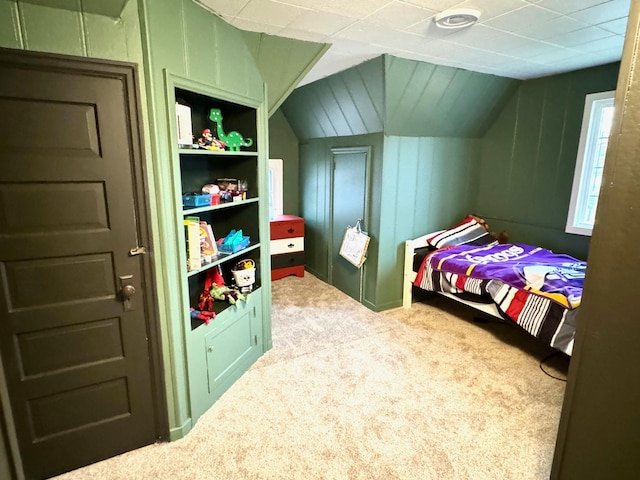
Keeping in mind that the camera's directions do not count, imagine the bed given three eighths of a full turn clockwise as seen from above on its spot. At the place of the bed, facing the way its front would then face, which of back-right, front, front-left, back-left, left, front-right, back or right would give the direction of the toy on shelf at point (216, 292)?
front-left

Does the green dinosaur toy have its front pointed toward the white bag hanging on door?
no

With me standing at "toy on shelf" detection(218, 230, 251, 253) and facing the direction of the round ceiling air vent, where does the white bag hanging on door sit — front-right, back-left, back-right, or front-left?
front-left

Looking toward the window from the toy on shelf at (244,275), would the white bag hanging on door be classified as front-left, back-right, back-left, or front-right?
front-left

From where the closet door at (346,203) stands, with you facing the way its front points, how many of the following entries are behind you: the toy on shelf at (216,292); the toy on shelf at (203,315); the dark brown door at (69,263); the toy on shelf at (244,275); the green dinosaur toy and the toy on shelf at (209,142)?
0

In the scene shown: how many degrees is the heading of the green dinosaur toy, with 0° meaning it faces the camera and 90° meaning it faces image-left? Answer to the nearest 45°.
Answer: approximately 90°

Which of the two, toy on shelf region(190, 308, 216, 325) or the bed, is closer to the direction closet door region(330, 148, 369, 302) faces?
the toy on shelf

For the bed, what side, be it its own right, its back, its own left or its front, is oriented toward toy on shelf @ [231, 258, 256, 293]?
right

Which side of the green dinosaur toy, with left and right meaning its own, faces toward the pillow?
back

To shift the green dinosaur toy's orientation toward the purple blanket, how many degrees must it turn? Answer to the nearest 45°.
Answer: approximately 180°

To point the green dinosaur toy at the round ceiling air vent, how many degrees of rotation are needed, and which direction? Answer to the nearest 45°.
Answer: approximately 135° to its left

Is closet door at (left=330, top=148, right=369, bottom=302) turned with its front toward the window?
no

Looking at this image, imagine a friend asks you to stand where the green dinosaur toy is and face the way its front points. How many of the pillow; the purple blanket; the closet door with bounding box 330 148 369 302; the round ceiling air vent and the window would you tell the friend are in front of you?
0

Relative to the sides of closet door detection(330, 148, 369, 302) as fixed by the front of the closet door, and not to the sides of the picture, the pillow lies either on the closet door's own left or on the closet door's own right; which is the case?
on the closet door's own left

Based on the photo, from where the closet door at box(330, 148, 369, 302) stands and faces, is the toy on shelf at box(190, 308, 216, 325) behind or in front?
in front

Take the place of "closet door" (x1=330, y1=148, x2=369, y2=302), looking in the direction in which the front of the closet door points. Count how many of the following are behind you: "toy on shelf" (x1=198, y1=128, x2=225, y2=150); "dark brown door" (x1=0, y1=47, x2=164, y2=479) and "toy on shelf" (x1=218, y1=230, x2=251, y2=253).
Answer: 0

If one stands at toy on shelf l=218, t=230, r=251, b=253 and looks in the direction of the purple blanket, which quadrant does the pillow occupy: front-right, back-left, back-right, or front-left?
front-left

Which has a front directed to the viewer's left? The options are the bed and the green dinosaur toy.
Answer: the green dinosaur toy

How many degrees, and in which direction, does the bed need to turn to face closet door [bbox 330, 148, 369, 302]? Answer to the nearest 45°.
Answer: approximately 135° to its right

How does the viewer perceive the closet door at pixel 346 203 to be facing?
facing the viewer and to the left of the viewer

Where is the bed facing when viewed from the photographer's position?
facing the viewer and to the right of the viewer

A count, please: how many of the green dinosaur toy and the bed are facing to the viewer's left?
1
